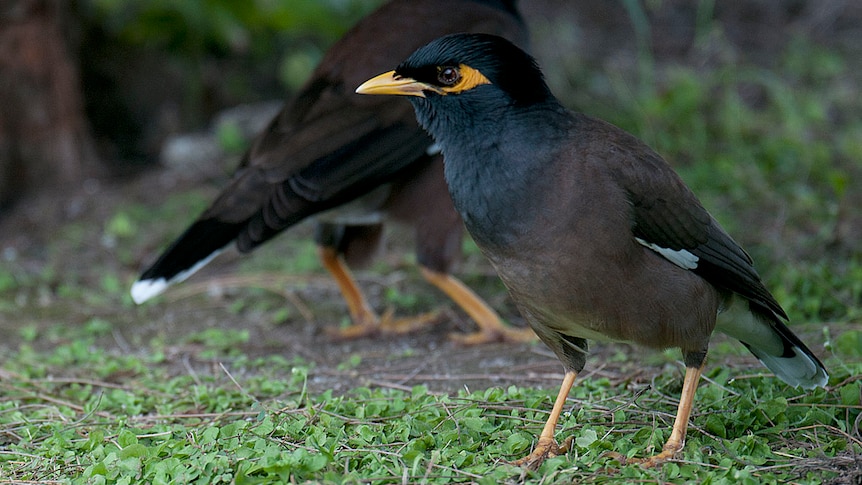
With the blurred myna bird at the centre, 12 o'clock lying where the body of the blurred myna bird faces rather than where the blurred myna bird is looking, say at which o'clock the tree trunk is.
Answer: The tree trunk is roughly at 8 o'clock from the blurred myna bird.

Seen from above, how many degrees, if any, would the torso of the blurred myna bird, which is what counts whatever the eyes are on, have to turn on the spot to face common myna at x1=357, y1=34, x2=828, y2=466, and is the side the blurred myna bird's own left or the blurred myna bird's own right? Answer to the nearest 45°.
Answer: approximately 90° to the blurred myna bird's own right

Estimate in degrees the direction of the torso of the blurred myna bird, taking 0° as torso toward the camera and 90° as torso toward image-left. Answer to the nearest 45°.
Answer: approximately 270°

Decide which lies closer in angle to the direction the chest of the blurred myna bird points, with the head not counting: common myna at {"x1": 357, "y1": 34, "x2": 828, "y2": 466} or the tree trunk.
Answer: the common myna
